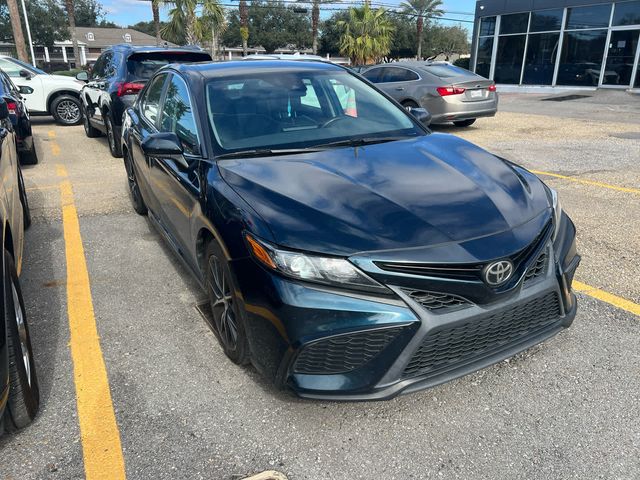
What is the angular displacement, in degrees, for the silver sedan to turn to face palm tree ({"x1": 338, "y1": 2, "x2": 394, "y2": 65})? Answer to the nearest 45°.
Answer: approximately 45° to its right

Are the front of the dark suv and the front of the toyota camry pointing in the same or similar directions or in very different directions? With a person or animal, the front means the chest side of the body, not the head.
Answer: very different directions

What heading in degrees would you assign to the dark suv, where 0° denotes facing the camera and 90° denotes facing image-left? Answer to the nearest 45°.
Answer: approximately 135°

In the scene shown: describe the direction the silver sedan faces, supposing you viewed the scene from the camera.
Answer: facing away from the viewer and to the left of the viewer

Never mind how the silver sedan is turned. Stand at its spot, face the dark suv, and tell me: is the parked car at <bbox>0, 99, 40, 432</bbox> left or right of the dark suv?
left

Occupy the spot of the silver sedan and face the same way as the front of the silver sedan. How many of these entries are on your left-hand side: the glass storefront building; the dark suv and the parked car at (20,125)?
2

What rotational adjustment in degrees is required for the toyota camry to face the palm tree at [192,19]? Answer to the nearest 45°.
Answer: approximately 135° to its left

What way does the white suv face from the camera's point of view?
to the viewer's right

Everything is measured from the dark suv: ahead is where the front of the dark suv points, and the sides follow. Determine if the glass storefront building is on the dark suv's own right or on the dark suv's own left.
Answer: on the dark suv's own right

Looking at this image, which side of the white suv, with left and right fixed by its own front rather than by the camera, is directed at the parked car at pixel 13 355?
right

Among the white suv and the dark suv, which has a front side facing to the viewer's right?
the white suv

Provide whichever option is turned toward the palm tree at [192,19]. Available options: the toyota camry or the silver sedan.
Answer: the silver sedan

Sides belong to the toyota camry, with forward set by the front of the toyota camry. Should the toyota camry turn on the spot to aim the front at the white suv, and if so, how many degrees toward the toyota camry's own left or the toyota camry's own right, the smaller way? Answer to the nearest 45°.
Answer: approximately 180°
